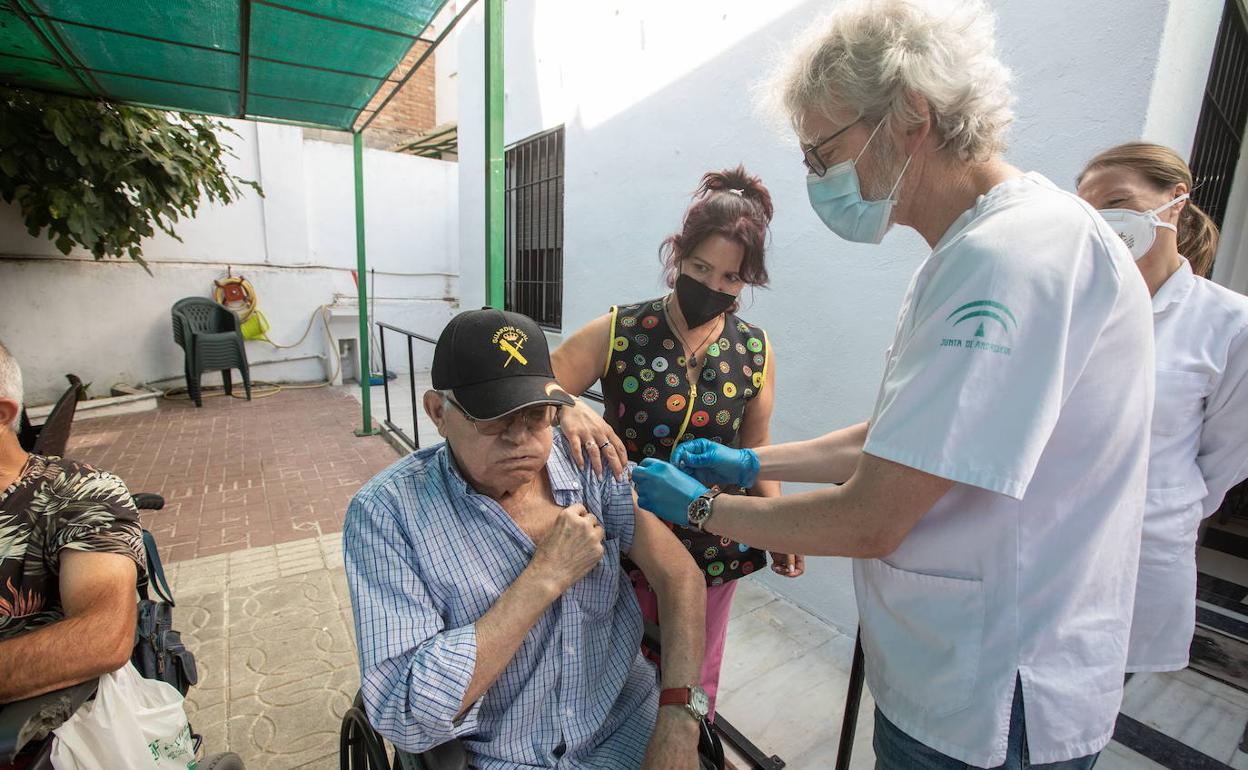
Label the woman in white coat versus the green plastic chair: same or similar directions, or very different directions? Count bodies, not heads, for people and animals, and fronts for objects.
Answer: very different directions

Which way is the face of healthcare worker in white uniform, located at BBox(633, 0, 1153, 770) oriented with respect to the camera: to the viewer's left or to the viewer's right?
to the viewer's left

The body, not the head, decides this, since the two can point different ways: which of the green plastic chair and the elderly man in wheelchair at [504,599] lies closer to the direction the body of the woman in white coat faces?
the elderly man in wheelchair

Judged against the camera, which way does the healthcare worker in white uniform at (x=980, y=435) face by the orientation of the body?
to the viewer's left

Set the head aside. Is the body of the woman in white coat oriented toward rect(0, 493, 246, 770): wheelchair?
yes

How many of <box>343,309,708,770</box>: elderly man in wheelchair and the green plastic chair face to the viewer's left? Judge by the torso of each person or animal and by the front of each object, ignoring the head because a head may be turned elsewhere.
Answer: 0

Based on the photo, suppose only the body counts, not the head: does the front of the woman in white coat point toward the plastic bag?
yes

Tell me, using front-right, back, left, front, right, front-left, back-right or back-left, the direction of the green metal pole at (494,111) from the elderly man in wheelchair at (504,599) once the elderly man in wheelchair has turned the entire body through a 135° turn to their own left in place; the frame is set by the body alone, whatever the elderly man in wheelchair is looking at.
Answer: front

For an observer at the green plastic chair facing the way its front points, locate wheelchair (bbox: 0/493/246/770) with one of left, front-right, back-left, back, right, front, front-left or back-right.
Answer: front-right

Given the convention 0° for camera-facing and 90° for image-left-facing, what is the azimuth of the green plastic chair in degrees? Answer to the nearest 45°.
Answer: approximately 315°

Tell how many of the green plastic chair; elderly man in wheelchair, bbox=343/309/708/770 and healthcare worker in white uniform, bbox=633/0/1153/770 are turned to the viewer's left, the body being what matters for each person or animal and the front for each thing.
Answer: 1

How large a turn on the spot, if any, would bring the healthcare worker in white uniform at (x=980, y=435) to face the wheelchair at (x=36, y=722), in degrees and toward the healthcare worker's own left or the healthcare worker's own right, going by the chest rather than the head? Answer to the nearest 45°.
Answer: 0° — they already face it

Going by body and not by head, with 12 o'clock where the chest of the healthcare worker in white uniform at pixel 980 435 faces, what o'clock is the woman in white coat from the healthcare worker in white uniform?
The woman in white coat is roughly at 4 o'clock from the healthcare worker in white uniform.

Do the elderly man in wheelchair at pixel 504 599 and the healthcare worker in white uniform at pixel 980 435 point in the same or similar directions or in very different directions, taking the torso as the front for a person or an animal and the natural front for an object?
very different directions
